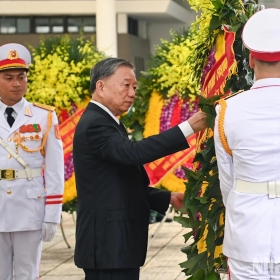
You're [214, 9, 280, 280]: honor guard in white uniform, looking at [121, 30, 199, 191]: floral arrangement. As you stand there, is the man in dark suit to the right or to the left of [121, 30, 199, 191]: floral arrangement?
left

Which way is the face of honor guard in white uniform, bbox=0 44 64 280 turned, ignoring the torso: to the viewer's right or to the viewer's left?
to the viewer's right

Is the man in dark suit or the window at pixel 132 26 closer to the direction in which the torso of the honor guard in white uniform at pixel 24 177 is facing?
the man in dark suit

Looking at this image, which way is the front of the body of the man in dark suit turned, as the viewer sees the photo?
to the viewer's right

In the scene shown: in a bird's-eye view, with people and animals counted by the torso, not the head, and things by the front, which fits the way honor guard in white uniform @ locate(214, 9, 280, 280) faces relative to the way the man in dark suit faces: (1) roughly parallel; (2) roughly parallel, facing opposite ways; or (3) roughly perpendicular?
roughly perpendicular

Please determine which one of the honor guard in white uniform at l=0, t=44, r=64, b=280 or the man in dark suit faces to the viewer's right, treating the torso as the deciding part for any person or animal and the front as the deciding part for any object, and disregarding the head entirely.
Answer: the man in dark suit

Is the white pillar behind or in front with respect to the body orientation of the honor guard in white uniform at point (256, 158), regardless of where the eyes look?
in front

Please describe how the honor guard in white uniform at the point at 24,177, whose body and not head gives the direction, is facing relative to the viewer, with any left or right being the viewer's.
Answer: facing the viewer

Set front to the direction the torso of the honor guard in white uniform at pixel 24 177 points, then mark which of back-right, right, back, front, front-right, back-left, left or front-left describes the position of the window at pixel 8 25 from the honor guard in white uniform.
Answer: back

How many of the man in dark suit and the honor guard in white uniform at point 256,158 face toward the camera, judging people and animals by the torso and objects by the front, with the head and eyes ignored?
0

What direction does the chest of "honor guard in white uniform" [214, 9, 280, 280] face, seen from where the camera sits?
away from the camera

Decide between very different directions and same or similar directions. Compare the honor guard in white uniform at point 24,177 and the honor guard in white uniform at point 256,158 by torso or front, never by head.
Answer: very different directions

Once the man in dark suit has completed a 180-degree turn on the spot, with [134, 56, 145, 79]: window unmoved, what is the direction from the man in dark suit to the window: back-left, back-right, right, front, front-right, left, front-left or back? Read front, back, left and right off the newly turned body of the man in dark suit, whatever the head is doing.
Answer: right

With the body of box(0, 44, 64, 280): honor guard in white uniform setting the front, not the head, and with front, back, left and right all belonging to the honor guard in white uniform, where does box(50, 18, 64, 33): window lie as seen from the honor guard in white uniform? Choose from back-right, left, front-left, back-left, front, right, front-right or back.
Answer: back

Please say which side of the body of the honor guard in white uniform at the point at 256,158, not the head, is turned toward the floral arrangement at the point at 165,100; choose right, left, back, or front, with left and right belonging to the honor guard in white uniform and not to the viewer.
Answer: front

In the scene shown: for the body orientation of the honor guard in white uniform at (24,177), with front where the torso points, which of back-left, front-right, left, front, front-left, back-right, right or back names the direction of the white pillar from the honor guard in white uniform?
back

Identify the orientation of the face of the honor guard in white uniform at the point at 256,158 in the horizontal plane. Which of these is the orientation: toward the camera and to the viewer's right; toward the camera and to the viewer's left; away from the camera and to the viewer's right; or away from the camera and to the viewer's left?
away from the camera and to the viewer's left

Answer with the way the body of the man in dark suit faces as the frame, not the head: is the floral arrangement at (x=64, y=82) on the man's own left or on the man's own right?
on the man's own left
